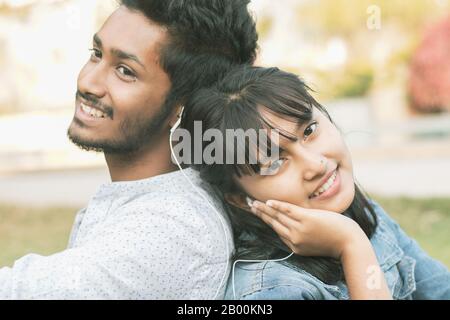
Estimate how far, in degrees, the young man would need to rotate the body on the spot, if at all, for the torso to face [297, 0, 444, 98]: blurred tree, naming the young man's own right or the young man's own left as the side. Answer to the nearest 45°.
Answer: approximately 135° to the young man's own right

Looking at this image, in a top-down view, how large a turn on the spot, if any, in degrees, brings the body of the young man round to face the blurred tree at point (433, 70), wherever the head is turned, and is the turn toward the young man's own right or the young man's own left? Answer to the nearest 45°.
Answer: approximately 135° to the young man's own right

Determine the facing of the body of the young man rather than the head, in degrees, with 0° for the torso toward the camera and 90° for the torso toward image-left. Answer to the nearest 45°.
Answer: approximately 90°
